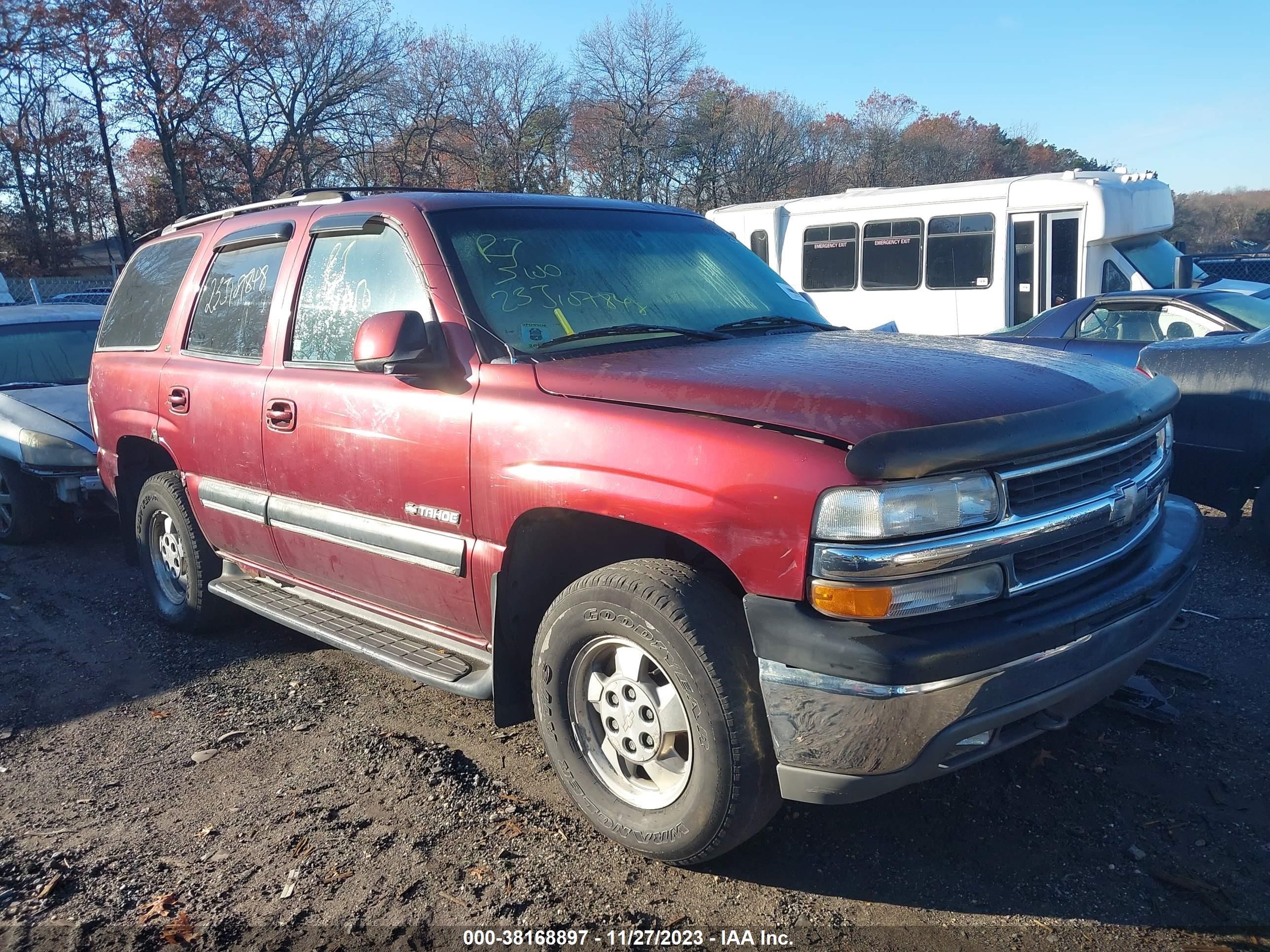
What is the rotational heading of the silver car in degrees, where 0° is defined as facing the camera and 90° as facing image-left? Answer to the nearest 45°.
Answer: approximately 315°

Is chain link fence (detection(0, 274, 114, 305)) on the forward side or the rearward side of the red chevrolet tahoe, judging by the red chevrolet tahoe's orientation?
on the rearward side

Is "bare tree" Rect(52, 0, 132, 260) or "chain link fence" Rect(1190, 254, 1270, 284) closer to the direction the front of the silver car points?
the chain link fence

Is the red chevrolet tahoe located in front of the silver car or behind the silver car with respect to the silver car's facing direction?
in front

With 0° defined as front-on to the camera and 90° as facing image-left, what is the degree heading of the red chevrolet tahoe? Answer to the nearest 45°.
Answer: approximately 315°

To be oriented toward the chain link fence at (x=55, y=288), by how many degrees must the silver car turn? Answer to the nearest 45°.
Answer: approximately 135° to its left

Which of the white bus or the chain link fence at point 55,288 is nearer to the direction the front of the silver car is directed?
the white bus

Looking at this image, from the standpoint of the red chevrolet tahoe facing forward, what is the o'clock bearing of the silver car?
The silver car is roughly at 6 o'clock from the red chevrolet tahoe.

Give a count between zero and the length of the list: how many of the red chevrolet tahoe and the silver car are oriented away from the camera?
0

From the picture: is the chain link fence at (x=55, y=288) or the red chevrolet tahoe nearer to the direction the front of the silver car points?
the red chevrolet tahoe
